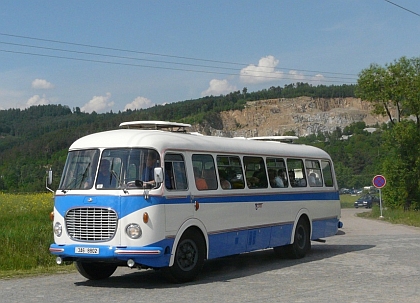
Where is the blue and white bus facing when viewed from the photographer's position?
facing the viewer and to the left of the viewer
